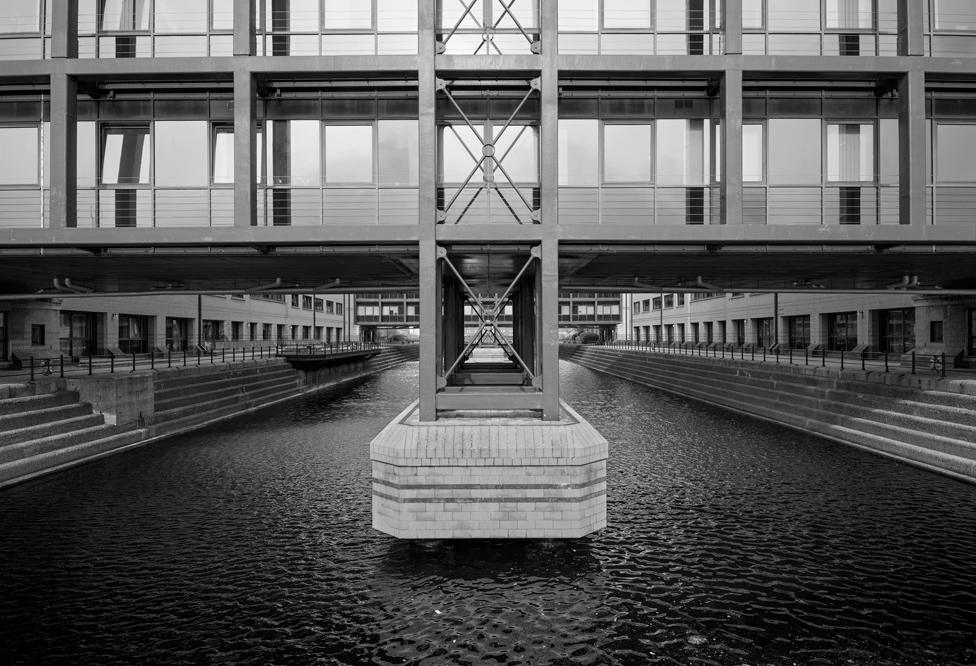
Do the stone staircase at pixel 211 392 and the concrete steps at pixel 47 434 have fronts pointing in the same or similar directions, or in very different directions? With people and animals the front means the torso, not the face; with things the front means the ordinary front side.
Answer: same or similar directions

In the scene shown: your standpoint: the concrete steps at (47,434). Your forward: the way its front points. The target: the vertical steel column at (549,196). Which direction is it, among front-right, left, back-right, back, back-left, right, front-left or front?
front

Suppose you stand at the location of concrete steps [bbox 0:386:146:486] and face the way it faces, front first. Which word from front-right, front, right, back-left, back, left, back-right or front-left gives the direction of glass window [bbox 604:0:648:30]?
front

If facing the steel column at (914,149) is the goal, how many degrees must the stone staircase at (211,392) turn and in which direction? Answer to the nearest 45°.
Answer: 0° — it already faces it

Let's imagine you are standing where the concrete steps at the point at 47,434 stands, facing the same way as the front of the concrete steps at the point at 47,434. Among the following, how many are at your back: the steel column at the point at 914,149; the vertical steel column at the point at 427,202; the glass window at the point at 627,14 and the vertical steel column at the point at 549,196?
0

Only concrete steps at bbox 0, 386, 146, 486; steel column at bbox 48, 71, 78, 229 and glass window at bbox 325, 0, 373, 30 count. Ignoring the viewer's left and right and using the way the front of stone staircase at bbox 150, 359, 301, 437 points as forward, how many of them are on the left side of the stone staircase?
0

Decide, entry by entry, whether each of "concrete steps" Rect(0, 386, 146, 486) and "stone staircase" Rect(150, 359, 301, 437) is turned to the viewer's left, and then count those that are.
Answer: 0

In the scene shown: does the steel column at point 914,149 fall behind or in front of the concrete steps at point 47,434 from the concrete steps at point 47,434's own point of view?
in front

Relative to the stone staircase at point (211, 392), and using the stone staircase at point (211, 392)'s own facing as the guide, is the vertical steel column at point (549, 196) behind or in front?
in front

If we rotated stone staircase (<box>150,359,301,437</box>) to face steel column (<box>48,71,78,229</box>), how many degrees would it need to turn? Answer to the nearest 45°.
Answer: approximately 45° to its right

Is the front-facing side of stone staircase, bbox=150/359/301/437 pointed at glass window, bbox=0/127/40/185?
no

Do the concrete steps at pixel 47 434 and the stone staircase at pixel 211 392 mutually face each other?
no

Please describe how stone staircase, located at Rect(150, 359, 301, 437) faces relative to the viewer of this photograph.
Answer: facing the viewer and to the right of the viewer

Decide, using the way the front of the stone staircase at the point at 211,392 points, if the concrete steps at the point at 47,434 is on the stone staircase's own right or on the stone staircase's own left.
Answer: on the stone staircase's own right

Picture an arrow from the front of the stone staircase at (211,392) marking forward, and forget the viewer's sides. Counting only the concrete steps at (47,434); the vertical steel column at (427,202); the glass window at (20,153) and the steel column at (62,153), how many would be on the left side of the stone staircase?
0
